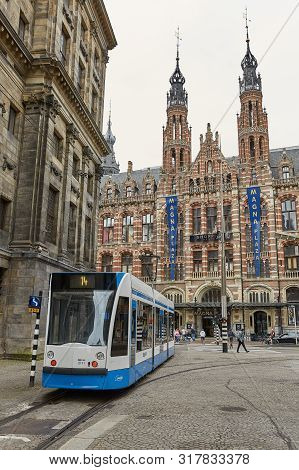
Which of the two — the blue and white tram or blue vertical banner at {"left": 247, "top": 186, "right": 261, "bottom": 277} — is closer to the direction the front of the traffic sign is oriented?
the blue and white tram

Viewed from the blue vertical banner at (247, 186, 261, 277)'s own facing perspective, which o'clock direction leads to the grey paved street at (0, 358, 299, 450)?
The grey paved street is roughly at 12 o'clock from the blue vertical banner.

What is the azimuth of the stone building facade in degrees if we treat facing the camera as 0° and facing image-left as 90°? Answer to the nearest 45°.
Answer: approximately 315°

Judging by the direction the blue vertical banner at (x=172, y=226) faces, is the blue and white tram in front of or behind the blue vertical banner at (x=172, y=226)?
in front

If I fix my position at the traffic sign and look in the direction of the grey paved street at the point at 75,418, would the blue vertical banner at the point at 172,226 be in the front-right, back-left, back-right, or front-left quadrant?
back-left

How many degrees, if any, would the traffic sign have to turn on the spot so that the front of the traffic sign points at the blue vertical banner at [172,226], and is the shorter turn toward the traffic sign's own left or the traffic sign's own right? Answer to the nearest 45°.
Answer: approximately 135° to the traffic sign's own left
